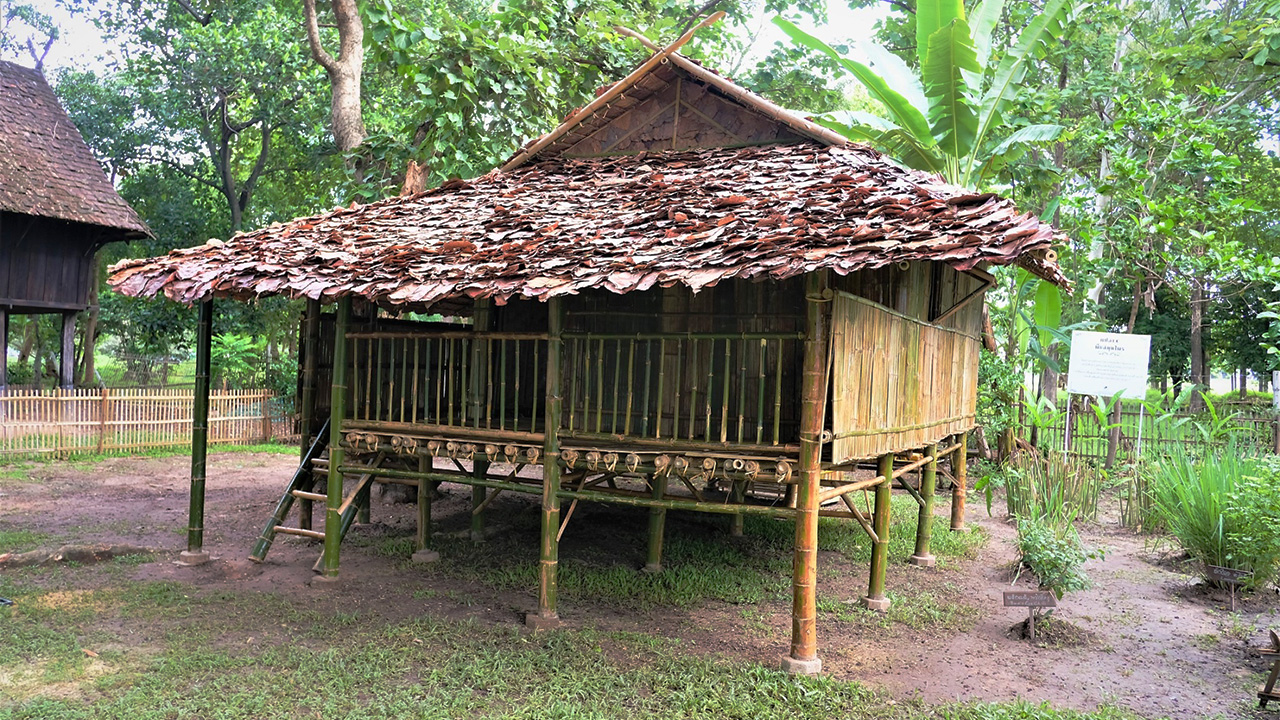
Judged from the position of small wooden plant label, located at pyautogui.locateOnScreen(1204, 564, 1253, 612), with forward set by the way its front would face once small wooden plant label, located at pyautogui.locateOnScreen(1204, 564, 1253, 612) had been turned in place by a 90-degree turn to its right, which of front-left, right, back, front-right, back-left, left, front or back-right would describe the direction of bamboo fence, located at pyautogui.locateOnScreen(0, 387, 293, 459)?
front

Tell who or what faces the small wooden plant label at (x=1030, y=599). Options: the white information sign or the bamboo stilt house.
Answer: the white information sign

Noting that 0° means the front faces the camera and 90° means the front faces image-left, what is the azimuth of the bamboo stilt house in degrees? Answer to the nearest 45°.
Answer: approximately 45°

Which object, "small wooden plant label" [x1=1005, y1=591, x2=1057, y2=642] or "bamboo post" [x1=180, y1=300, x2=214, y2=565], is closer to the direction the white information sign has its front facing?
the small wooden plant label

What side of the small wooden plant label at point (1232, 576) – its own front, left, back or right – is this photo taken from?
front

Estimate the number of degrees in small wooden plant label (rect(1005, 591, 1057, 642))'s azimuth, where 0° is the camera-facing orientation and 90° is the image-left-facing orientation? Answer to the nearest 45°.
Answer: approximately 0°

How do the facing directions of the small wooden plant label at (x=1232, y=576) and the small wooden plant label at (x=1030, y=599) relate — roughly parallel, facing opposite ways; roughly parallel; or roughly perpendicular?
roughly parallel

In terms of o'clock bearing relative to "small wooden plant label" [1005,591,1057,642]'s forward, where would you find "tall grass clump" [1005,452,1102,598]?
The tall grass clump is roughly at 6 o'clock from the small wooden plant label.

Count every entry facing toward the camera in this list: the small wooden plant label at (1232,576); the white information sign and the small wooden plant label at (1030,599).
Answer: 3

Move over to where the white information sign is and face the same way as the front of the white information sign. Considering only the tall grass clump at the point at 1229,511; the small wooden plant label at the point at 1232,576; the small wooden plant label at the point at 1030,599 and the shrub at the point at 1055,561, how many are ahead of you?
4

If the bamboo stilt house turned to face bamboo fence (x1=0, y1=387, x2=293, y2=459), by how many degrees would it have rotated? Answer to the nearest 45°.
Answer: approximately 90° to its right

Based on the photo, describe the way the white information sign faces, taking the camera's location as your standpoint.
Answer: facing the viewer

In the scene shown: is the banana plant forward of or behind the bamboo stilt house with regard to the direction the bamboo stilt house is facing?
behind

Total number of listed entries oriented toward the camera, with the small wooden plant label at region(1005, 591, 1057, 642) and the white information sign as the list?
2

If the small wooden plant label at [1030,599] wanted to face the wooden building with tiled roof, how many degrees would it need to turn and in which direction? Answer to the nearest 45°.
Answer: approximately 90° to its right
